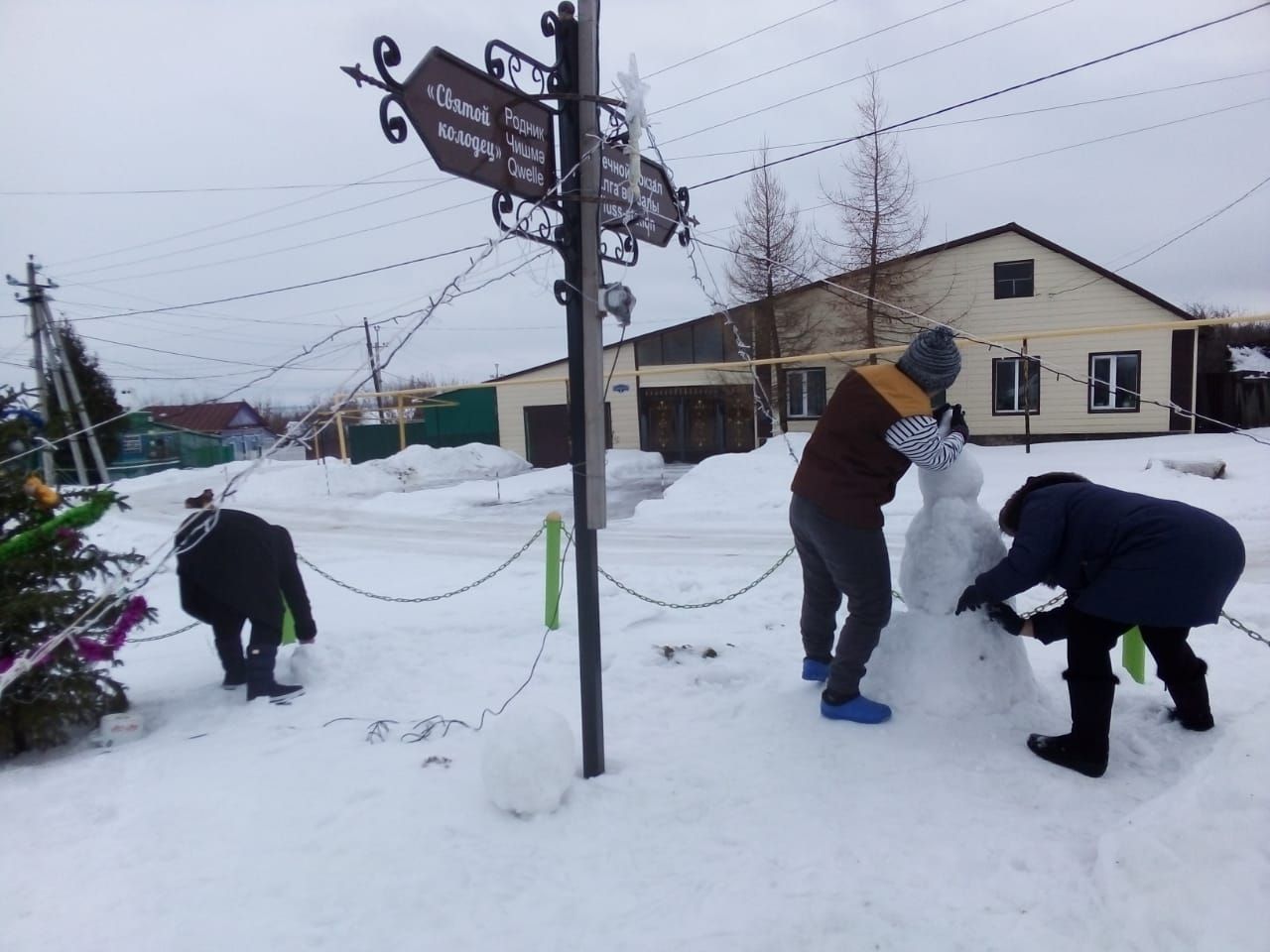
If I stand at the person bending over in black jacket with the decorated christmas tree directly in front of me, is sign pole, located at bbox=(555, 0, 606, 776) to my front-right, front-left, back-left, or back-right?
back-left

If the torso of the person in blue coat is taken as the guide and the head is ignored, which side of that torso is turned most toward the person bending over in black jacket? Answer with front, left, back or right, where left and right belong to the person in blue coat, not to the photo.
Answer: front

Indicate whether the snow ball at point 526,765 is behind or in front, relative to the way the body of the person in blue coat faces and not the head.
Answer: in front

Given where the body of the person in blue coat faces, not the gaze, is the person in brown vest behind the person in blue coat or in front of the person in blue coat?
in front

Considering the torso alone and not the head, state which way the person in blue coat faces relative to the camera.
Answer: to the viewer's left

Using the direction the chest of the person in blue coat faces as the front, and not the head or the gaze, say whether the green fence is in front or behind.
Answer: in front

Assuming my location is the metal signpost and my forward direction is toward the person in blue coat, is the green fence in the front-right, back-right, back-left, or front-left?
back-left

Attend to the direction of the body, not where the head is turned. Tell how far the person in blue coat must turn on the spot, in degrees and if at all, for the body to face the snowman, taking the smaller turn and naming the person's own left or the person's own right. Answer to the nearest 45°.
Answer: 0° — they already face it
